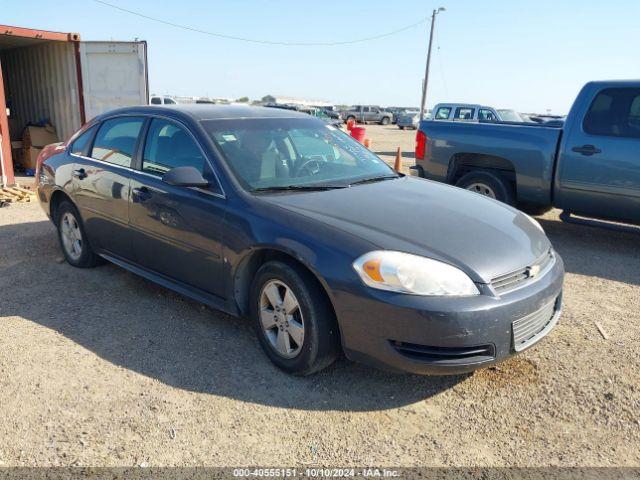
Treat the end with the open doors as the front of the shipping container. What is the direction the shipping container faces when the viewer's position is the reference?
facing the viewer and to the right of the viewer

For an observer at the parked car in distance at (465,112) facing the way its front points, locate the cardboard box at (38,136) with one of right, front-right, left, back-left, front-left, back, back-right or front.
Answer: back-right

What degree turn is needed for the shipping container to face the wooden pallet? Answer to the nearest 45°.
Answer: approximately 45° to its right

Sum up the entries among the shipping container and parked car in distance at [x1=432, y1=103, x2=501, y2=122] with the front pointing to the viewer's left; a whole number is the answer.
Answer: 0

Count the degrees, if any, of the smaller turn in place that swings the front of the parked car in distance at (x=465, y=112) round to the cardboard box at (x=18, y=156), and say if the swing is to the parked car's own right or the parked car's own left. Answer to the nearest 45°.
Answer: approximately 135° to the parked car's own right

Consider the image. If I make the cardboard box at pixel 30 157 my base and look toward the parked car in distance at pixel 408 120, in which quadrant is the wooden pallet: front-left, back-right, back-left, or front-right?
back-right

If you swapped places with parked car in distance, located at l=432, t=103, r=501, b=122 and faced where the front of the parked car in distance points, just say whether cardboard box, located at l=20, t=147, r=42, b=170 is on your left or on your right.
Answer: on your right

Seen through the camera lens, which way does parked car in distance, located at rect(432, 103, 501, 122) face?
facing to the right of the viewer
